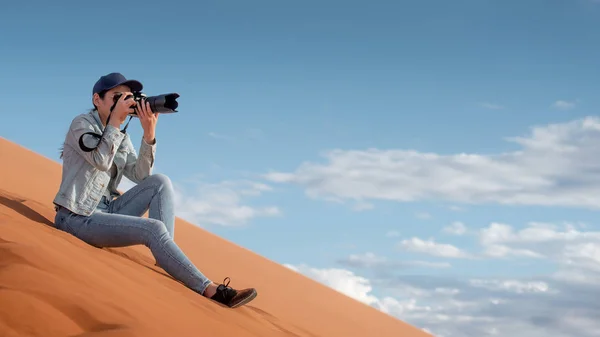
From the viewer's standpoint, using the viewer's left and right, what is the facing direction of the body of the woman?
facing to the right of the viewer
